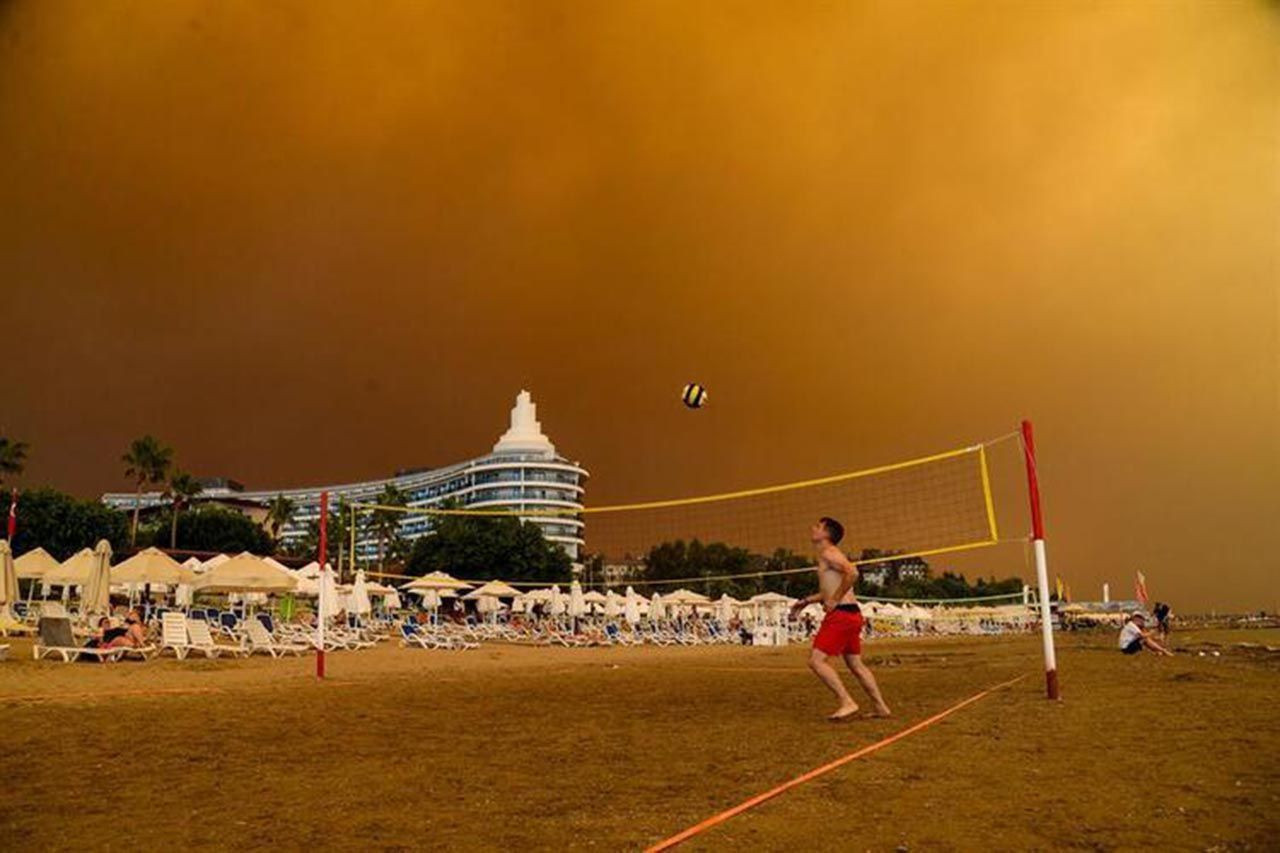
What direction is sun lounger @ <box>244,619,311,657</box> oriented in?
to the viewer's right

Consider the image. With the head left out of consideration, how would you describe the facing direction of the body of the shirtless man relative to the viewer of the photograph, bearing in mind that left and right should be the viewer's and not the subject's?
facing to the left of the viewer

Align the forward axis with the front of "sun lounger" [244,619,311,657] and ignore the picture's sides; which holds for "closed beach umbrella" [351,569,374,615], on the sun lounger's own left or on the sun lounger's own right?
on the sun lounger's own left

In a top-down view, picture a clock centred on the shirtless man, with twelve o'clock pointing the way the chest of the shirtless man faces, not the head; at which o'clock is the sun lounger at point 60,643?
The sun lounger is roughly at 1 o'clock from the shirtless man.

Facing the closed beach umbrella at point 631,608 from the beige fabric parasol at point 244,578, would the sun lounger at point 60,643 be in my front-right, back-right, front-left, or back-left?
back-right

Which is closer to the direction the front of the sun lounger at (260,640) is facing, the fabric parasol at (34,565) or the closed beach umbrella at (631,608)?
the closed beach umbrella

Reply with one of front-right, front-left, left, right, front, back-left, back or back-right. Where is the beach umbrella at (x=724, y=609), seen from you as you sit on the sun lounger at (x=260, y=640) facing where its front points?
front-left

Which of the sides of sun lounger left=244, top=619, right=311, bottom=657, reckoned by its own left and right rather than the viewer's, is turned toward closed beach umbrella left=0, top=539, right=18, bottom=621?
back

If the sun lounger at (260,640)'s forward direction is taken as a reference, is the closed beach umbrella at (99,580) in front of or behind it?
behind

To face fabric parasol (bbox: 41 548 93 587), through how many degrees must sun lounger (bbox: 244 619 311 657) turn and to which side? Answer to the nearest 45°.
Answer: approximately 135° to its left

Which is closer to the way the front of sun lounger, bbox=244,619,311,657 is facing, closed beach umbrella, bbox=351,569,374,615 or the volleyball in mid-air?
the volleyball in mid-air

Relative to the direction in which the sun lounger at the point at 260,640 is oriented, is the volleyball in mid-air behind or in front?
in front

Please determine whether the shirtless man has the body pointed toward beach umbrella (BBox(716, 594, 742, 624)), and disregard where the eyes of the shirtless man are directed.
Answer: no

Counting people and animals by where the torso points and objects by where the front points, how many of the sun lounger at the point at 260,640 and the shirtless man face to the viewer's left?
1
